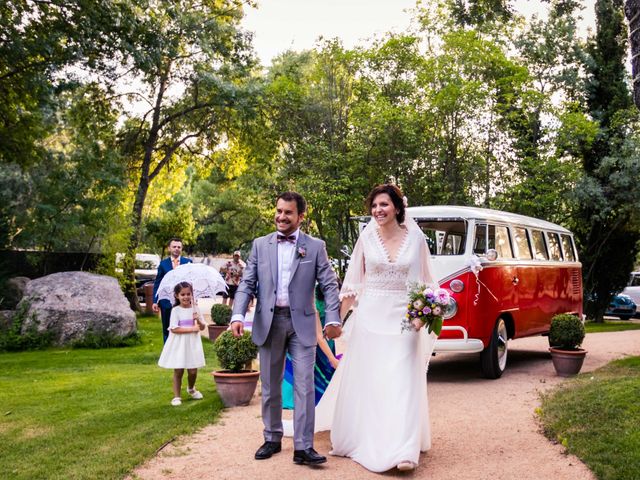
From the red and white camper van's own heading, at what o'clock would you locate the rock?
The rock is roughly at 2 o'clock from the red and white camper van.

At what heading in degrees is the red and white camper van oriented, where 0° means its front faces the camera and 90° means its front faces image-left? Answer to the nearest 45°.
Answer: approximately 45°

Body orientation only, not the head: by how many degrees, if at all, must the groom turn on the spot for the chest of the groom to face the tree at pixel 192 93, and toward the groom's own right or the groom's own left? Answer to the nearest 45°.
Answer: approximately 180°

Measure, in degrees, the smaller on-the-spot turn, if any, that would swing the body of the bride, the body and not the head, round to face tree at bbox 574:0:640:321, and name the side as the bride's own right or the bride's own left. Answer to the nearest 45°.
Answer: approximately 135° to the bride's own left

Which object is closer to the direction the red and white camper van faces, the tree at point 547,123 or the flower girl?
the flower girl

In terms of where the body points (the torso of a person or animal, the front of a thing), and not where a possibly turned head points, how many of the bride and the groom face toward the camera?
2

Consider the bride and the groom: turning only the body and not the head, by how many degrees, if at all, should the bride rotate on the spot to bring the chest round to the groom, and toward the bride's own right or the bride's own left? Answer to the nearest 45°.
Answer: approximately 90° to the bride's own right

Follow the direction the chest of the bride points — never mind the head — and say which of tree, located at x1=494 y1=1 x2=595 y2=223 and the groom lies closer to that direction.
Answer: the groom

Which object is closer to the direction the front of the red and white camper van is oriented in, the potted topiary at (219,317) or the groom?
the groom

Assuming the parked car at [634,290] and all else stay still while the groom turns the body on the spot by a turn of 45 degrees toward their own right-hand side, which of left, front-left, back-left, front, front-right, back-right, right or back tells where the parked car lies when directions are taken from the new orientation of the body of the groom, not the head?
back

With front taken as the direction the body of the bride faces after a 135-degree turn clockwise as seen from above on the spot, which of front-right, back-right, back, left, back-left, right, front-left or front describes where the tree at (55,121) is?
front

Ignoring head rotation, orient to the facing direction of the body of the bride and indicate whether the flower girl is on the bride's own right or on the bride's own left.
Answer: on the bride's own right

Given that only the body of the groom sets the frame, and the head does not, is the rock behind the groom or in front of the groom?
behind
